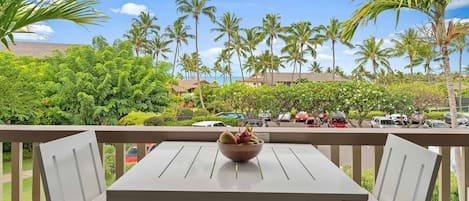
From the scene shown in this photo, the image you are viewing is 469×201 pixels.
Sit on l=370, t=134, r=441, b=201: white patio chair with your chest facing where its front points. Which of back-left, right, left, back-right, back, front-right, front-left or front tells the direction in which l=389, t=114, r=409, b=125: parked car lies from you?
back-right

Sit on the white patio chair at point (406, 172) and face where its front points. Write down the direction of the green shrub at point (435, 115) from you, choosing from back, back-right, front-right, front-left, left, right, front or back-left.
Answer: back-right

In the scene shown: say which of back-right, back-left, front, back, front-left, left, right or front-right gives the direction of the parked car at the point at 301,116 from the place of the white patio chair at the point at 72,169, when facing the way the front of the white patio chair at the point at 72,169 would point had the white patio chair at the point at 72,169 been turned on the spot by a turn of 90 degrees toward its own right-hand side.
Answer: back

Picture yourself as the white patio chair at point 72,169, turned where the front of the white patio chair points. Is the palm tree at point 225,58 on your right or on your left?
on your left

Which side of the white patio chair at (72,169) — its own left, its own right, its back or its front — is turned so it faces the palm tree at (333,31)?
left

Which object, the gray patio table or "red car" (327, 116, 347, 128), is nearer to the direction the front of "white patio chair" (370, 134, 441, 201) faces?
the gray patio table

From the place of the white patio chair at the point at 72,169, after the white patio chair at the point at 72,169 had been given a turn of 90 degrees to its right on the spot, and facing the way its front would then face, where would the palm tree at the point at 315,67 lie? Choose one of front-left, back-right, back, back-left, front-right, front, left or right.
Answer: back

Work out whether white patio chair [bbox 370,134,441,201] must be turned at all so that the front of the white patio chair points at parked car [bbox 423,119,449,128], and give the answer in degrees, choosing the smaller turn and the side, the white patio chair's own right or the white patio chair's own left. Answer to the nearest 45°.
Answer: approximately 135° to the white patio chair's own right

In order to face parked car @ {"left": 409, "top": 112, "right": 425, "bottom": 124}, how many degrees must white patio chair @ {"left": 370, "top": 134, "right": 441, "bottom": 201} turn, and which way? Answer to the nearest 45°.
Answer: approximately 135° to its right

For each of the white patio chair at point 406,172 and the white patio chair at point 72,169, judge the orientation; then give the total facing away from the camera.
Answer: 0

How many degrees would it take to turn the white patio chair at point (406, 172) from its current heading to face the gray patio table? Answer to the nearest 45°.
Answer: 0° — it already faces it

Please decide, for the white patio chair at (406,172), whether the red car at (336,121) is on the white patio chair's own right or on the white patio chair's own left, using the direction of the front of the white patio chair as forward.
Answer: on the white patio chair's own right

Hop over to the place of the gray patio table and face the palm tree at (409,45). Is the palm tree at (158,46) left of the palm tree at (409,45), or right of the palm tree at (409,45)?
left

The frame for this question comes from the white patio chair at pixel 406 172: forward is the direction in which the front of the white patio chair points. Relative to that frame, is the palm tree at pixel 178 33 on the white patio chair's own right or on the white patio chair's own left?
on the white patio chair's own right

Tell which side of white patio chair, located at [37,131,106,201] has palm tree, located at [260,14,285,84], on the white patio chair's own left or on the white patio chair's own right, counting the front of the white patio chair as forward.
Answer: on the white patio chair's own left

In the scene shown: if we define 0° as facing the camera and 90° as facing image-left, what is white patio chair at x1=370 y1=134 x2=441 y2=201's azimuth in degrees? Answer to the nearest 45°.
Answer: approximately 45°

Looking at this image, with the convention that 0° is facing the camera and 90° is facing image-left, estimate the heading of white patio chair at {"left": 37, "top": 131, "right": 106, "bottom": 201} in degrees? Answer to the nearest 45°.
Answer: approximately 315°

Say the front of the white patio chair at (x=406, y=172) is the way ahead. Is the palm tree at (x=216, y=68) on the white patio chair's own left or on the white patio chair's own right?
on the white patio chair's own right
